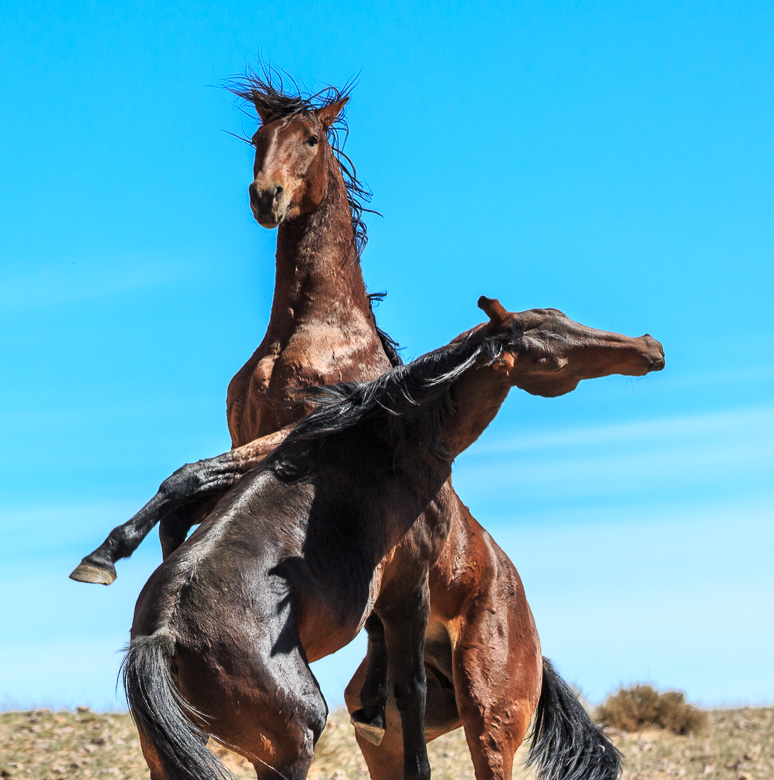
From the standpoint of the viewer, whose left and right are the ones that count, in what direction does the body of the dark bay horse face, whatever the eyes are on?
facing away from the viewer and to the right of the viewer

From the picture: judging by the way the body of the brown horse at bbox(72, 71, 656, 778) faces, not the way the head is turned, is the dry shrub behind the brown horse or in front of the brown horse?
behind

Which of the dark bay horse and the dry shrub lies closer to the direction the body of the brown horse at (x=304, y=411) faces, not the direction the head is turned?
the dark bay horse

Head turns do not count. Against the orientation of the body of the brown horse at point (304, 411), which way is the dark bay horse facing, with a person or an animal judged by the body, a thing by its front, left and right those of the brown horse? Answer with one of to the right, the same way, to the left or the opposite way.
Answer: the opposite way

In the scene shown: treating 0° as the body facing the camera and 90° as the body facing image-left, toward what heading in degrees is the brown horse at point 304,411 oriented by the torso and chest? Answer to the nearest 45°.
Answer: approximately 45°

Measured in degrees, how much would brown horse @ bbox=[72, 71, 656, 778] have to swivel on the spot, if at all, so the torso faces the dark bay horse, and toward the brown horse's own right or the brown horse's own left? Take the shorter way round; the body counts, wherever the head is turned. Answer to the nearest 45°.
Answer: approximately 45° to the brown horse's own left

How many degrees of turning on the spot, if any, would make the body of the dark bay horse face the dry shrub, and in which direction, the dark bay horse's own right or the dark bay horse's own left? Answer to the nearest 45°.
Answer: approximately 45° to the dark bay horse's own left
